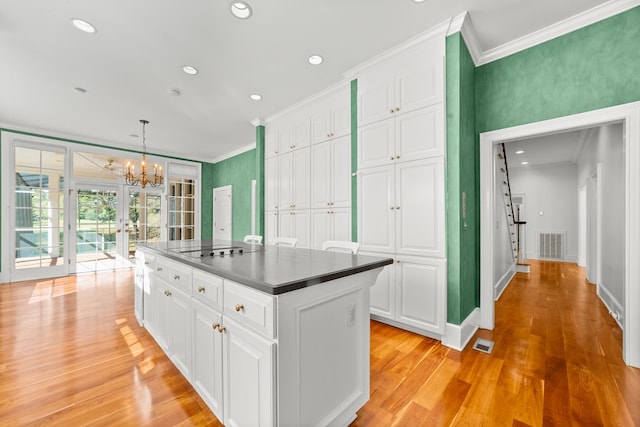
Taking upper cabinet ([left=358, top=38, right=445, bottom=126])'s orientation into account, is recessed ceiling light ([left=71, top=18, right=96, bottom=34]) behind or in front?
in front

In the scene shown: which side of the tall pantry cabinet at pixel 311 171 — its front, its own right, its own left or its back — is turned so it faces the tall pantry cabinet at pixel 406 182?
left

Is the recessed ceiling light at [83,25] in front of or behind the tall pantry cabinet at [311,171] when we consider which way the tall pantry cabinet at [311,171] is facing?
in front

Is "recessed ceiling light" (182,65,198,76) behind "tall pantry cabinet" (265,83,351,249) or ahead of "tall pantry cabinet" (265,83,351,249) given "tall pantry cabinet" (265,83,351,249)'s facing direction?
ahead

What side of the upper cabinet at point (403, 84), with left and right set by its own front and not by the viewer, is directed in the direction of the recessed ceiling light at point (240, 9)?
front

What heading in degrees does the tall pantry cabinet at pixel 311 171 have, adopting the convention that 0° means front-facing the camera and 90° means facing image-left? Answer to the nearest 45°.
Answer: approximately 45°

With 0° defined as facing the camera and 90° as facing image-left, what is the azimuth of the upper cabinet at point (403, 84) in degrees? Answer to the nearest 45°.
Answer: approximately 45°

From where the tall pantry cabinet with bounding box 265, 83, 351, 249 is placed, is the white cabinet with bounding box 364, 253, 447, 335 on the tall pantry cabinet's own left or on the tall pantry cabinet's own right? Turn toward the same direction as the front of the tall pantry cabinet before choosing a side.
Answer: on the tall pantry cabinet's own left

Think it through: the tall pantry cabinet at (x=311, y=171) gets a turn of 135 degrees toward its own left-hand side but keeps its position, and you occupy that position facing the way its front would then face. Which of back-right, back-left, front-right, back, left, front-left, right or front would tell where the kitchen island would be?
right

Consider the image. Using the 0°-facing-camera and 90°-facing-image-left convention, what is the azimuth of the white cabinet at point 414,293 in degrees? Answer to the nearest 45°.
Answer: approximately 45°

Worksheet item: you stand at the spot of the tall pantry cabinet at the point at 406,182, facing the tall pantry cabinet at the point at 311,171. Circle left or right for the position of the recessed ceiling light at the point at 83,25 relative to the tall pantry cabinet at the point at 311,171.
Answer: left

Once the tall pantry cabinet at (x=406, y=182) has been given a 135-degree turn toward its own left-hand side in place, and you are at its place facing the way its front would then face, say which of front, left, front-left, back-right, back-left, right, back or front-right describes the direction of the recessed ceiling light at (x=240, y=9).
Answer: back-right

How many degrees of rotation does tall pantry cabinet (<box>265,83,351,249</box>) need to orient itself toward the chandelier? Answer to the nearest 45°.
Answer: approximately 45° to its right
